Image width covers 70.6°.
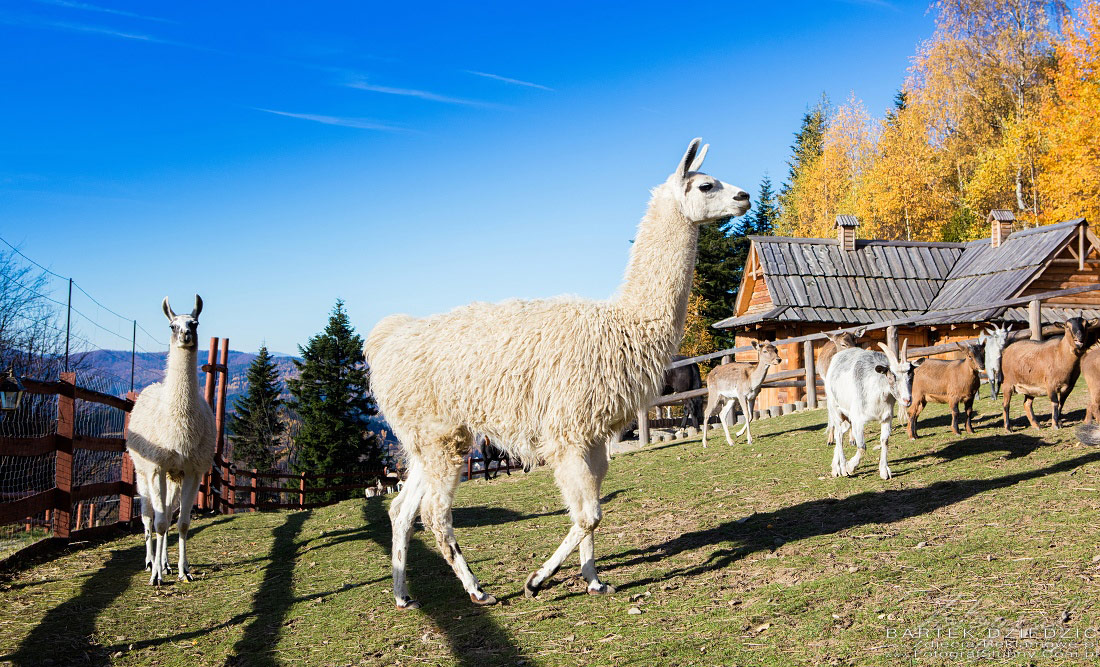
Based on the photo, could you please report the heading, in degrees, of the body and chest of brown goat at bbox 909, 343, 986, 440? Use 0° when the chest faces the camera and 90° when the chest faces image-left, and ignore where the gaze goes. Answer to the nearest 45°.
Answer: approximately 270°

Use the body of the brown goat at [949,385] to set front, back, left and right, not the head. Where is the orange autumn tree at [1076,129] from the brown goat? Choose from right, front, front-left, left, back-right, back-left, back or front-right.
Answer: left

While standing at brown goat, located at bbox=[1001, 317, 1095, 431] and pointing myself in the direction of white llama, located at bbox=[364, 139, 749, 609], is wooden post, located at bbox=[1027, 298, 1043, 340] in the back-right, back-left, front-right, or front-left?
back-right

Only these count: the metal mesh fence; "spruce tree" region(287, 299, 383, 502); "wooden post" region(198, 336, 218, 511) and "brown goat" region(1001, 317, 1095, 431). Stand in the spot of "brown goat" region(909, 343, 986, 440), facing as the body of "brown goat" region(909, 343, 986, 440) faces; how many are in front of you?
1

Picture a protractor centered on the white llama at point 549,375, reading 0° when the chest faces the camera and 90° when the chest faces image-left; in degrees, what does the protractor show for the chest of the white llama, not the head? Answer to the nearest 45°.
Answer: approximately 270°

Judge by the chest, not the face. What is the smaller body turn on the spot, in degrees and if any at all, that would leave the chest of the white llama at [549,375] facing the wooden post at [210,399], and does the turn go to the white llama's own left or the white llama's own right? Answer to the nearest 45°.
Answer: approximately 135° to the white llama's own left

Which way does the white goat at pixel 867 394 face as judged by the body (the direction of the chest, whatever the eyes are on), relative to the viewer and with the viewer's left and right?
facing the viewer and to the right of the viewer

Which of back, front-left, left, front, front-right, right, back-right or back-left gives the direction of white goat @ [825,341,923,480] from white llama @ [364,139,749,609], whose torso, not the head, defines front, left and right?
front-left

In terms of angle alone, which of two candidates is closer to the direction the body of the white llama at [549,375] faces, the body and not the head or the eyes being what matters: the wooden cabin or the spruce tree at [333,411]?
the wooden cabin

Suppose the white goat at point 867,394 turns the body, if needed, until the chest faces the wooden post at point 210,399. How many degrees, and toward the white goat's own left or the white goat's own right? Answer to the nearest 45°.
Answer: approximately 135° to the white goat's own right
